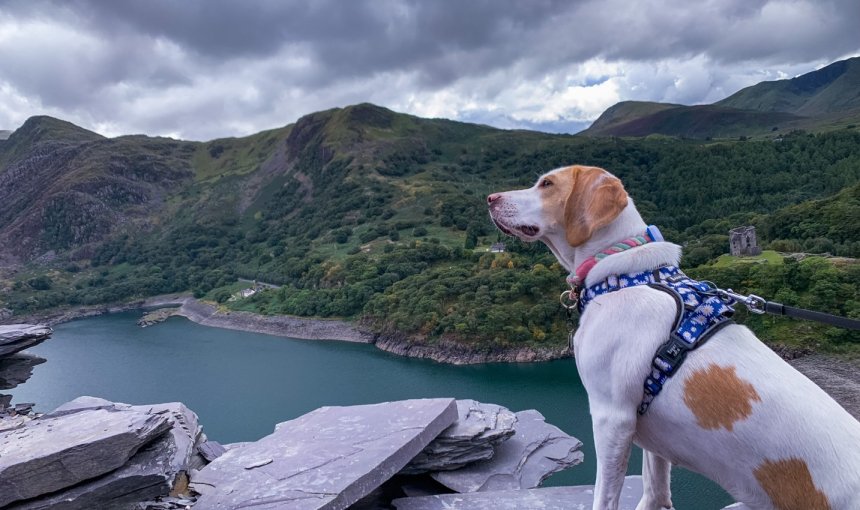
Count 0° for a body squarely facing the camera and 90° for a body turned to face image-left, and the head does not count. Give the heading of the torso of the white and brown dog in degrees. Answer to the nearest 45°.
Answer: approximately 90°

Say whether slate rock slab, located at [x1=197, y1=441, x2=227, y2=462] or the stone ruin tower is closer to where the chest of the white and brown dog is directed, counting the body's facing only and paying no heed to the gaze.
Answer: the slate rock slab

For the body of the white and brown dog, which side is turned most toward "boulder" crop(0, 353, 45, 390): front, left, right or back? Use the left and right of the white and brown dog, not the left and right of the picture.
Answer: front

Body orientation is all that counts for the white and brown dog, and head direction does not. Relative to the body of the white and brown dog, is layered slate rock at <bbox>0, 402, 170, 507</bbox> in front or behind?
in front

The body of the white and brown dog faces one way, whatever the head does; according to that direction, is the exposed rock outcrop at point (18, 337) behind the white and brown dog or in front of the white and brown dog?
in front

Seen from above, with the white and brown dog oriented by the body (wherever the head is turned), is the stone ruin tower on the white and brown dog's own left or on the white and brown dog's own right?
on the white and brown dog's own right

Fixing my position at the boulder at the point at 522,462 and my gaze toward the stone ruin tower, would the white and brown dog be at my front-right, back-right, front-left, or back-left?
back-right

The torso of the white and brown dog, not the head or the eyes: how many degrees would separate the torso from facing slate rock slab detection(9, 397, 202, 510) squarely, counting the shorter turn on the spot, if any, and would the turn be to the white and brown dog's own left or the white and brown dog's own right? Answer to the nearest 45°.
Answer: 0° — it already faces it

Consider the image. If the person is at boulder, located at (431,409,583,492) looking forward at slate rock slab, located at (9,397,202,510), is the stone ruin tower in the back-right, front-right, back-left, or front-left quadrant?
back-right
